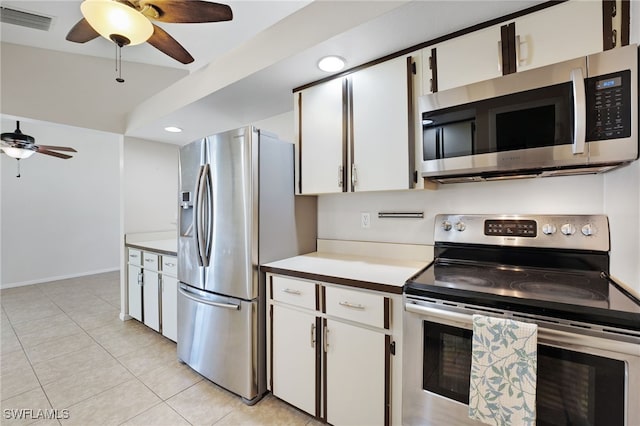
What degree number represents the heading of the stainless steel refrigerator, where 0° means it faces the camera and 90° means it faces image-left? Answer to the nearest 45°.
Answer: approximately 45°

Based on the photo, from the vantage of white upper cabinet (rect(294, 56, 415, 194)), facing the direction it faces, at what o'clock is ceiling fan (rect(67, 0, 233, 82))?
The ceiling fan is roughly at 1 o'clock from the white upper cabinet.

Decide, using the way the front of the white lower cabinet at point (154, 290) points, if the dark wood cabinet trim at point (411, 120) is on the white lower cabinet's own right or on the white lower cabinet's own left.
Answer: on the white lower cabinet's own left

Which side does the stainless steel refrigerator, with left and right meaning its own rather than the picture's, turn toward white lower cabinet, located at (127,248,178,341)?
right

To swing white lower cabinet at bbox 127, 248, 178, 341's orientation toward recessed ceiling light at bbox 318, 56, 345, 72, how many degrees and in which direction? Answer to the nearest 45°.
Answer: approximately 90° to its left

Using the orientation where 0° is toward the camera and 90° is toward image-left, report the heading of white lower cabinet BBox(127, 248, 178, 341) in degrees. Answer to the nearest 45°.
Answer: approximately 45°
